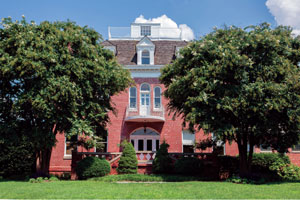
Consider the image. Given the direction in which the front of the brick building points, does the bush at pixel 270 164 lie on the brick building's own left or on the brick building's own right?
on the brick building's own left

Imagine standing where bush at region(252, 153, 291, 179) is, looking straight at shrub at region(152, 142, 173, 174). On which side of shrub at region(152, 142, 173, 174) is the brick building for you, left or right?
right

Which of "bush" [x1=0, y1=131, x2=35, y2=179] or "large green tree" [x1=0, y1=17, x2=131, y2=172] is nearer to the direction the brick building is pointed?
the large green tree

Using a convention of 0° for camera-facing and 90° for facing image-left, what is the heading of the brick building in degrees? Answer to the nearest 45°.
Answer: approximately 0°

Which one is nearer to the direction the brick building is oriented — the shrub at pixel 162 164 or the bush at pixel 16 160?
the shrub

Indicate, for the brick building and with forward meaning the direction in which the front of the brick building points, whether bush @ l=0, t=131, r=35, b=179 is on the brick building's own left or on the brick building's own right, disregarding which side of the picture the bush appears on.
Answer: on the brick building's own right

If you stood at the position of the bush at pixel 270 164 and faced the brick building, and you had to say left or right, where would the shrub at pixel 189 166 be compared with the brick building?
left
